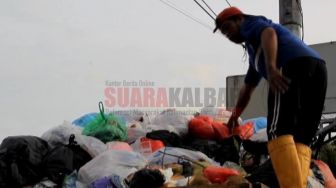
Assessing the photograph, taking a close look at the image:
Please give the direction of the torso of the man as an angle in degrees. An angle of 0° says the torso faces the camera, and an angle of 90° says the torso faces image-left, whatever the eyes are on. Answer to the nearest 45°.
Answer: approximately 90°

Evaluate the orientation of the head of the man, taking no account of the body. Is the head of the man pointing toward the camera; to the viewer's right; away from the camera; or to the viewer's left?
to the viewer's left

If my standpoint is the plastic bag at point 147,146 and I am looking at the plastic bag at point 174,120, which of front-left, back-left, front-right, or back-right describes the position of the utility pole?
front-right

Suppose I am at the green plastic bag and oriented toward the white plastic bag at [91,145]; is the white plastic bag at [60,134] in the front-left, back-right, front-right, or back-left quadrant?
front-right

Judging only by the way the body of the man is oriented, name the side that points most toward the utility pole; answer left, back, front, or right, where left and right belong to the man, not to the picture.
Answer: right

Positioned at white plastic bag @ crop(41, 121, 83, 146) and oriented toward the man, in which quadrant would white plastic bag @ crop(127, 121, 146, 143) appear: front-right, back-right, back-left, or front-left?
front-left

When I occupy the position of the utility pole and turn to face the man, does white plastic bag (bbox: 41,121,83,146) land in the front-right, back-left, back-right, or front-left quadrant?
front-right
